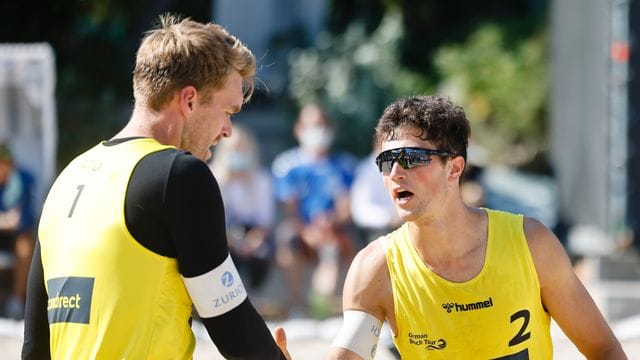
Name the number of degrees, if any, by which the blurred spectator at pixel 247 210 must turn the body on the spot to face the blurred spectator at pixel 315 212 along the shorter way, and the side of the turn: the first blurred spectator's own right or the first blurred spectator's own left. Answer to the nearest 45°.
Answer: approximately 90° to the first blurred spectator's own left

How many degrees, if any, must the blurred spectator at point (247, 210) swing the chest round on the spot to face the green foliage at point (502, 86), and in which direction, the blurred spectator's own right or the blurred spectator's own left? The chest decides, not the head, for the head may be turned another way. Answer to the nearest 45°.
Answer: approximately 135° to the blurred spectator's own left

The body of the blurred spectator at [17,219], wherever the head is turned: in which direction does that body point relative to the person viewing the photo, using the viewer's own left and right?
facing the viewer

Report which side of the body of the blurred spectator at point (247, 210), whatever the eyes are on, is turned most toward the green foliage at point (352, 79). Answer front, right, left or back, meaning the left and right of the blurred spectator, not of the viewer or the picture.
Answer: back

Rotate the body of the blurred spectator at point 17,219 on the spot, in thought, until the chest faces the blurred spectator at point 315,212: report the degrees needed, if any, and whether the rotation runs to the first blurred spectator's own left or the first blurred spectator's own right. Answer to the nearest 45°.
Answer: approximately 90° to the first blurred spectator's own left

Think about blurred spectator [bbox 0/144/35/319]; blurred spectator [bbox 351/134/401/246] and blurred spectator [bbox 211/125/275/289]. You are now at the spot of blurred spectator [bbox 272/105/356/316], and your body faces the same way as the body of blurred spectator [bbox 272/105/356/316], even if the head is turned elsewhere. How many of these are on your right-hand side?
2

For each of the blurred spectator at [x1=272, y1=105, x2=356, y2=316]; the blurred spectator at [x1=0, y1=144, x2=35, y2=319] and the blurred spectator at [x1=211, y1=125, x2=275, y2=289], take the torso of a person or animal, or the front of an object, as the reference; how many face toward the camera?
3

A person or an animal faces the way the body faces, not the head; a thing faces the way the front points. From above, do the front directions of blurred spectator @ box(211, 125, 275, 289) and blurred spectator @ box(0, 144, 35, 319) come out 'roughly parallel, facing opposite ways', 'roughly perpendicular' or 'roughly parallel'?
roughly parallel

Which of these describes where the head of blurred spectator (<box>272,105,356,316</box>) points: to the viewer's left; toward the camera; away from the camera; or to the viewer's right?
toward the camera

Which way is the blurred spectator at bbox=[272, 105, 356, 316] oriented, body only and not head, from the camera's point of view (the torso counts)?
toward the camera

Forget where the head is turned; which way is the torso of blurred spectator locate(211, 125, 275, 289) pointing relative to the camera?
toward the camera
